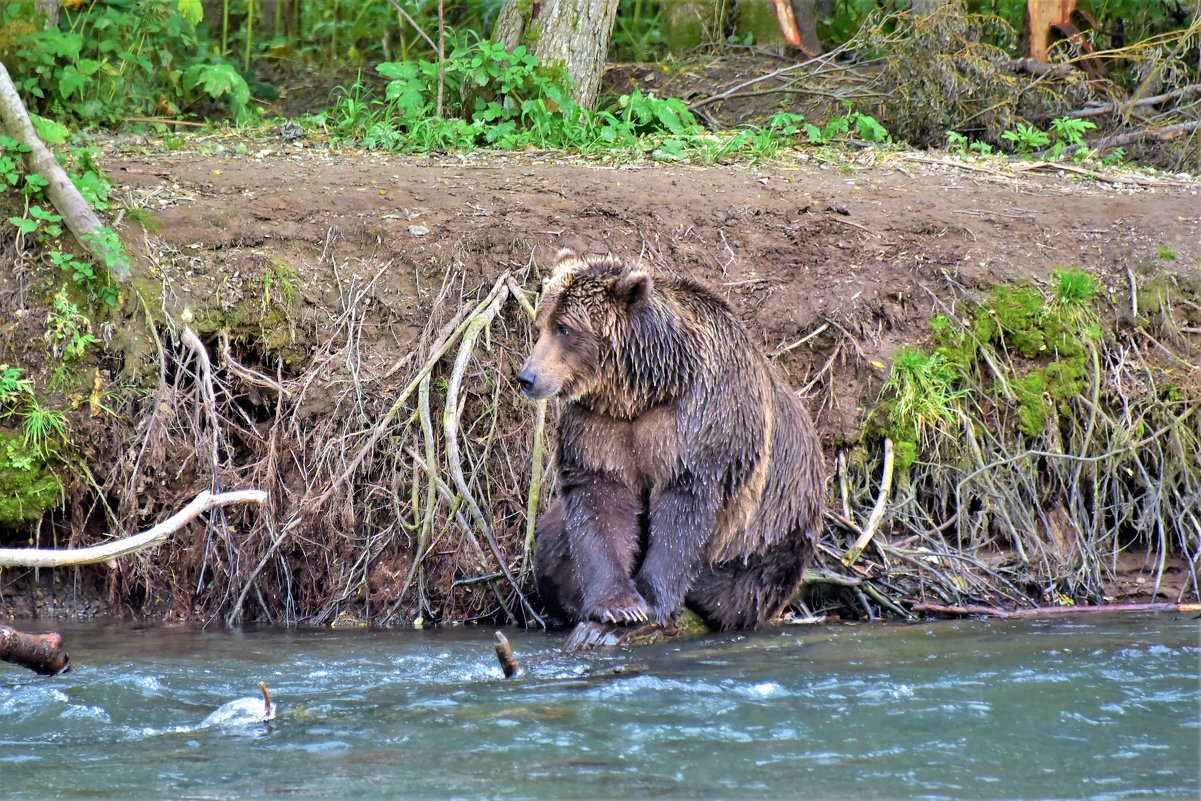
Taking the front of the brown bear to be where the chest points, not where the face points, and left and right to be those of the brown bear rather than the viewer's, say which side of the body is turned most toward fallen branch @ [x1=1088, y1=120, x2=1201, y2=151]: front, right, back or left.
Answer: back

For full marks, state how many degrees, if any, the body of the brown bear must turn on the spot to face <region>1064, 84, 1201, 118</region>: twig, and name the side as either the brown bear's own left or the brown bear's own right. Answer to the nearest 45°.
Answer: approximately 180°

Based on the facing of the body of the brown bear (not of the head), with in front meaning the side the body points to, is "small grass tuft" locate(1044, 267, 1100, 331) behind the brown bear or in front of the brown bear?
behind

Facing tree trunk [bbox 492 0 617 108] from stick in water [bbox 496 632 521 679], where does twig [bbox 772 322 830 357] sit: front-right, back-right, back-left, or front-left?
front-right

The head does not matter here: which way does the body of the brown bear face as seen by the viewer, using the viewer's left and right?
facing the viewer and to the left of the viewer

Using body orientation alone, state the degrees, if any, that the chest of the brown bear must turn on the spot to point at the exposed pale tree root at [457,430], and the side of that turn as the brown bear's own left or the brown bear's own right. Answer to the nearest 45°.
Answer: approximately 90° to the brown bear's own right

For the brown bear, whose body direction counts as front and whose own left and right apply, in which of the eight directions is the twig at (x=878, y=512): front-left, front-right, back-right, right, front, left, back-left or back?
back

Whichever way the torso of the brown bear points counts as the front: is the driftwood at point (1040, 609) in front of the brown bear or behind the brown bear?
behind

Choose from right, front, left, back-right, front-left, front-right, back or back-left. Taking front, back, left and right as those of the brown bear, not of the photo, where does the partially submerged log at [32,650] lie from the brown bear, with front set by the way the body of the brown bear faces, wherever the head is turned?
front

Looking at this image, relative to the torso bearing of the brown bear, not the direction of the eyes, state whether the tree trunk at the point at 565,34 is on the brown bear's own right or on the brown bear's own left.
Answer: on the brown bear's own right
